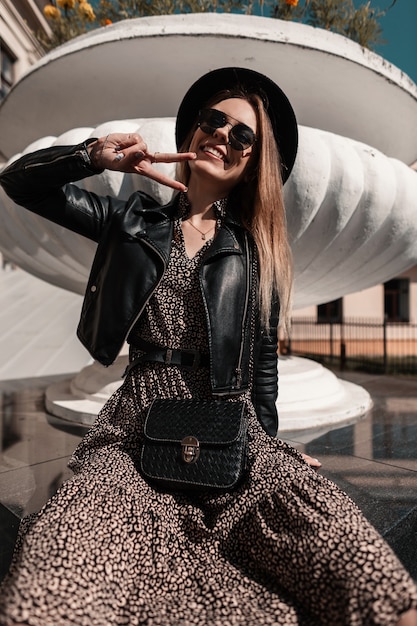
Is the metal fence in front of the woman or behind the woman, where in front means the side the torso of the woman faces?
behind

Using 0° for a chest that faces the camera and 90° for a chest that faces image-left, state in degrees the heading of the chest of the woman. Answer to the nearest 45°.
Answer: approximately 0°
